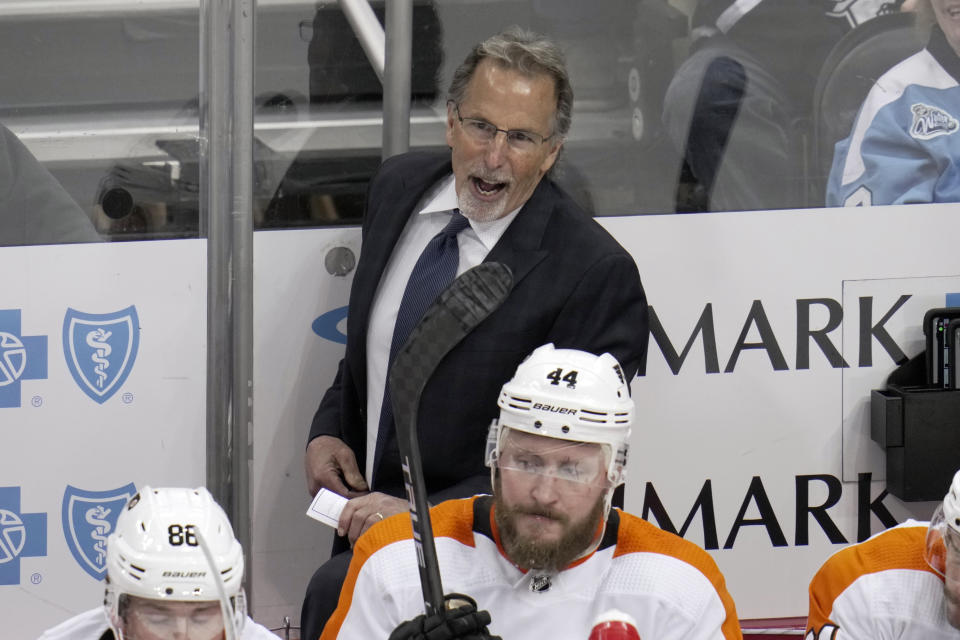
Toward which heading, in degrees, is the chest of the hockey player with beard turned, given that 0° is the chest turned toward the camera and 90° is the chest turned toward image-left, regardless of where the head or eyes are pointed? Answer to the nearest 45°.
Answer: approximately 0°

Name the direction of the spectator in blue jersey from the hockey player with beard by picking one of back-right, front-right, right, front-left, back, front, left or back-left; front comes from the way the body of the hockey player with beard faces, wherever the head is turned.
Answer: back-left

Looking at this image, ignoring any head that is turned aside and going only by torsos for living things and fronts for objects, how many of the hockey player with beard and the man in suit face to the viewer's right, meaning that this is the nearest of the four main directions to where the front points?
0

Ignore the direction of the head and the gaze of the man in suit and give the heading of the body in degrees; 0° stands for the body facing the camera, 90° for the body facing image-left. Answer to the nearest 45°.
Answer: approximately 45°
